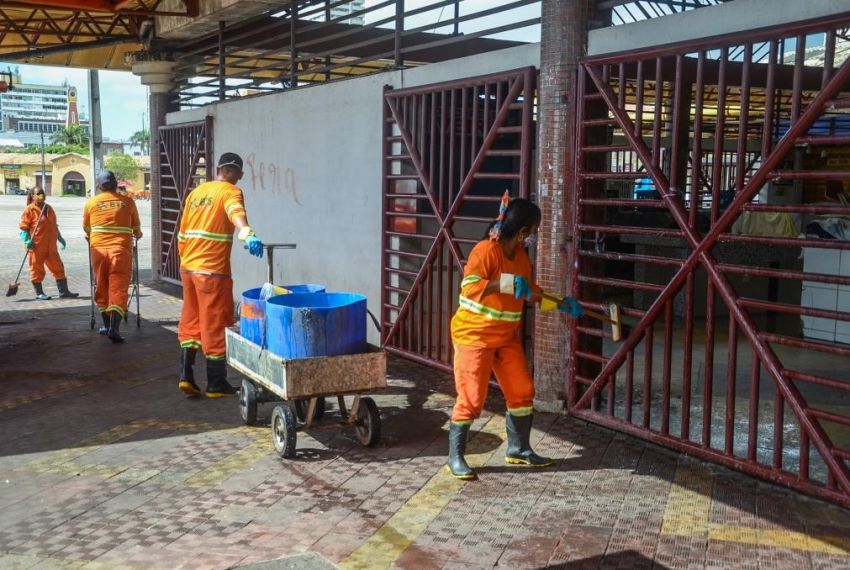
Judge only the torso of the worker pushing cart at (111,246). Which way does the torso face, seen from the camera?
away from the camera

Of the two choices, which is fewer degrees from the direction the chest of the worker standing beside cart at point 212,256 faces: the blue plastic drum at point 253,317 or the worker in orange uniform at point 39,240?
the worker in orange uniform

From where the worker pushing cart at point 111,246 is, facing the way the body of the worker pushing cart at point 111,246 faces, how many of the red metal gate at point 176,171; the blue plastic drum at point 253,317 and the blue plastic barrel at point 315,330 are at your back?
2

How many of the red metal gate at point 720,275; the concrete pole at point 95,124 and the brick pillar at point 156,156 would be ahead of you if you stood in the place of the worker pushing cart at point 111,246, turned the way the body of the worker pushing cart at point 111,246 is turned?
2

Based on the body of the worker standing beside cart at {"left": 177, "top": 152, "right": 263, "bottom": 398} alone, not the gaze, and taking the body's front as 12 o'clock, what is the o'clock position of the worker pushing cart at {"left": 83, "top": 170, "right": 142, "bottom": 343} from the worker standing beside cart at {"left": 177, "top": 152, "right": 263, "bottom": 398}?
the worker pushing cart at {"left": 83, "top": 170, "right": 142, "bottom": 343} is roughly at 10 o'clock from the worker standing beside cart at {"left": 177, "top": 152, "right": 263, "bottom": 398}.

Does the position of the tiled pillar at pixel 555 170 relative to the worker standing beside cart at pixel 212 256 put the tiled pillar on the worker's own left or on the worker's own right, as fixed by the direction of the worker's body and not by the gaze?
on the worker's own right

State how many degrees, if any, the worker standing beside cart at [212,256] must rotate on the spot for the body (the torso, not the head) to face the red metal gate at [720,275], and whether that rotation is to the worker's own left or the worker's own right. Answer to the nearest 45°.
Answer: approximately 90° to the worker's own right

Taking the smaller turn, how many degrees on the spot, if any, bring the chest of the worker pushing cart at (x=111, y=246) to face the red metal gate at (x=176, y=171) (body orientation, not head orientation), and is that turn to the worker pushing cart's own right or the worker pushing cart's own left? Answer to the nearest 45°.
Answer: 0° — they already face it

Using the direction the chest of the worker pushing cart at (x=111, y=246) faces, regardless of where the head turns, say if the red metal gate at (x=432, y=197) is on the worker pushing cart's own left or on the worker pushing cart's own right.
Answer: on the worker pushing cart's own right

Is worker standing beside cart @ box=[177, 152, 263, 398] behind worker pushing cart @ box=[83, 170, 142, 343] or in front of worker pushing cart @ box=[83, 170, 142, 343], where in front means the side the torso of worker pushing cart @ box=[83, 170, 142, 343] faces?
behind

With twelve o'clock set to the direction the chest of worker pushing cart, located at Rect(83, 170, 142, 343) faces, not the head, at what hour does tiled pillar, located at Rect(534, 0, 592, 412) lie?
The tiled pillar is roughly at 5 o'clock from the worker pushing cart.

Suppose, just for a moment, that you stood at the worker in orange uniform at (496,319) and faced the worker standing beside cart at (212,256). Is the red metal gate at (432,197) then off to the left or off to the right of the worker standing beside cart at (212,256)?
right
